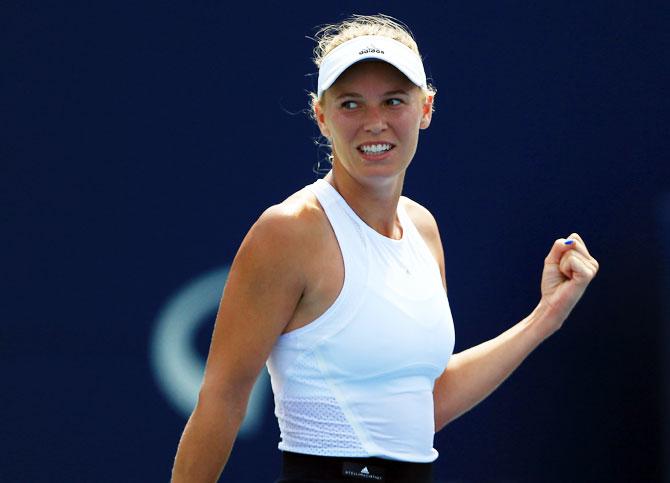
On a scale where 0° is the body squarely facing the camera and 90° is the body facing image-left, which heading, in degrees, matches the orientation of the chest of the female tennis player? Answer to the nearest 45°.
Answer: approximately 315°
